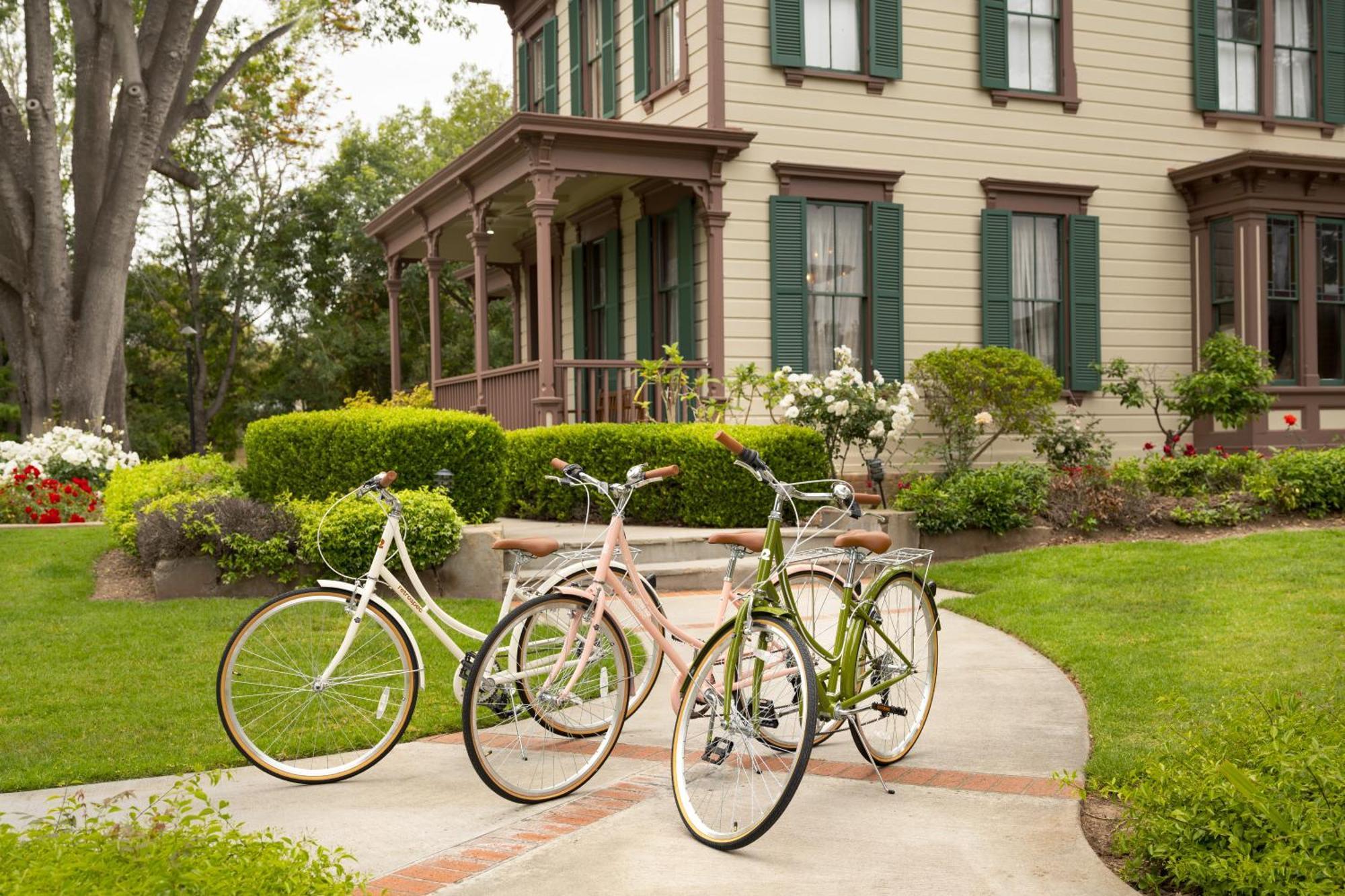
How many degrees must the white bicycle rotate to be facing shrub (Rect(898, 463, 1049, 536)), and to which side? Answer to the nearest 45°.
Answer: approximately 180°

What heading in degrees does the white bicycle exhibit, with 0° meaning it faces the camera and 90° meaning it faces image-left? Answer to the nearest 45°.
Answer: approximately 45°

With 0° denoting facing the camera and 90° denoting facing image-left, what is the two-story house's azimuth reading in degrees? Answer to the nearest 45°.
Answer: approximately 45°

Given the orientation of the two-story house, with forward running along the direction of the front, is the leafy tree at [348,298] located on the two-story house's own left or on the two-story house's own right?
on the two-story house's own right

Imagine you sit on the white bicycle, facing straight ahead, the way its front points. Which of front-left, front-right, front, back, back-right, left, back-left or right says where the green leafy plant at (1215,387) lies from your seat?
back

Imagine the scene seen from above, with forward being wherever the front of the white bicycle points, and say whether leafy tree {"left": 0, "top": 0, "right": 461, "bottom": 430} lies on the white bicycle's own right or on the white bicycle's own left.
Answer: on the white bicycle's own right

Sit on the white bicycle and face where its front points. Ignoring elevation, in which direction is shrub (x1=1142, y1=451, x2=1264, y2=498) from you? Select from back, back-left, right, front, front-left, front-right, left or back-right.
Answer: back

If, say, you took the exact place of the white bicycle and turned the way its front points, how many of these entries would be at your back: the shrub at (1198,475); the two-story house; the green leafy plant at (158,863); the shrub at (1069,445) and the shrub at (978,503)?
4

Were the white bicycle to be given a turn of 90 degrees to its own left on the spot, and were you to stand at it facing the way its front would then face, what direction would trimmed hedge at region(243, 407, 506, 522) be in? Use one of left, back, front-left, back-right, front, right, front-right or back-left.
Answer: back-left

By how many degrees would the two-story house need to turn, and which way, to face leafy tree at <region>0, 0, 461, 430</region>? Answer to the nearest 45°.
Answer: approximately 45° to its right

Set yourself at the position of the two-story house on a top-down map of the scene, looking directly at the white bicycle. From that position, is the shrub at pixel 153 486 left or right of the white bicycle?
right
